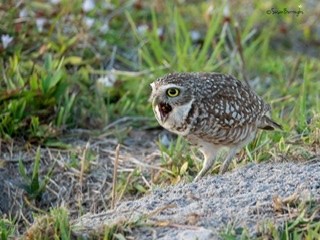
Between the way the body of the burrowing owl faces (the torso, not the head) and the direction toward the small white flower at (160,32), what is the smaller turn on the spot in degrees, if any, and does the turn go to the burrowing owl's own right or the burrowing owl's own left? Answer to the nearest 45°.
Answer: approximately 90° to the burrowing owl's own right

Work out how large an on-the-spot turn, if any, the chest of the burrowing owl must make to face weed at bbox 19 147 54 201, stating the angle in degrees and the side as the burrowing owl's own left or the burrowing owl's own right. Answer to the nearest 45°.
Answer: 0° — it already faces it

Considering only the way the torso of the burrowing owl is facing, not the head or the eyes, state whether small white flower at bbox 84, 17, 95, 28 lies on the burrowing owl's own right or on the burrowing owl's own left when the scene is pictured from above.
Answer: on the burrowing owl's own right

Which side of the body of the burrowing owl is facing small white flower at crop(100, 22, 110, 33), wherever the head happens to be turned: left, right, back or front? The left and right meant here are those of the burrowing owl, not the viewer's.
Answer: right

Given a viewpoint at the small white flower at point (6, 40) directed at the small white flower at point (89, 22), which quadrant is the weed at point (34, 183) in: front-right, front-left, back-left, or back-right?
back-right

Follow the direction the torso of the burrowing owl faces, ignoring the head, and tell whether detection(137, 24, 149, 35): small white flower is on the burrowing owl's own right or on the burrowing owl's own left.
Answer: on the burrowing owl's own right

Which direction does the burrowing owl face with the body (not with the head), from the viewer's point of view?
to the viewer's left

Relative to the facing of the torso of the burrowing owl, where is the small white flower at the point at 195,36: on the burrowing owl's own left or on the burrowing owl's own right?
on the burrowing owl's own right
